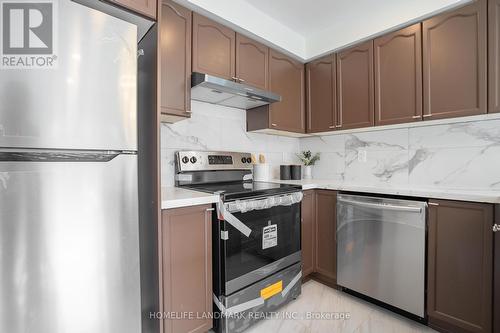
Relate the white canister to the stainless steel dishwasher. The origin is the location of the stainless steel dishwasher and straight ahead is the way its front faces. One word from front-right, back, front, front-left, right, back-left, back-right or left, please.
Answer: front-right

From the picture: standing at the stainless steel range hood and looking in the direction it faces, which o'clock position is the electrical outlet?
The electrical outlet is roughly at 10 o'clock from the stainless steel range hood.

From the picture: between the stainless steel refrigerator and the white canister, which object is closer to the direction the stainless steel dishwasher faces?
the stainless steel refrigerator

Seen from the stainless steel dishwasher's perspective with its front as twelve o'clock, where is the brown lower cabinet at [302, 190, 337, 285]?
The brown lower cabinet is roughly at 2 o'clock from the stainless steel dishwasher.

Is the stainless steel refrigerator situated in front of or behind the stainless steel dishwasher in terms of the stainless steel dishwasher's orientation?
in front

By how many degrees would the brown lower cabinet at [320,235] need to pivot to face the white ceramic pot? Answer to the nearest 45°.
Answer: approximately 135° to its right

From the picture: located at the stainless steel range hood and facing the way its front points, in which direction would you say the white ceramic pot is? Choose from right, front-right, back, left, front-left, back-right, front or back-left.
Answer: left

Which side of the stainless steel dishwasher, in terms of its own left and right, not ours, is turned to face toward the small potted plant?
right

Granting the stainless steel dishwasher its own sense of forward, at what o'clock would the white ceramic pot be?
The white ceramic pot is roughly at 3 o'clock from the stainless steel dishwasher.

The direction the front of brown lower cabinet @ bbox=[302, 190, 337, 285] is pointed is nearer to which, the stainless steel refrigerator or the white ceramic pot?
the stainless steel refrigerator

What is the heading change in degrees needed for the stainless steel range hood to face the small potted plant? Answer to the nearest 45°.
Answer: approximately 90° to its left

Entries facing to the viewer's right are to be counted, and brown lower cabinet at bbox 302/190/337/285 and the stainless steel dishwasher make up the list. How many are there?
0
